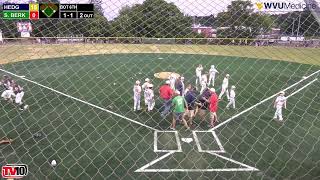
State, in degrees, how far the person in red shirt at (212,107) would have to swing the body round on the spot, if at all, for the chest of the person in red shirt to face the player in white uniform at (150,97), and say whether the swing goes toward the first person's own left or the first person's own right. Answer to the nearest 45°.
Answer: approximately 45° to the first person's own right

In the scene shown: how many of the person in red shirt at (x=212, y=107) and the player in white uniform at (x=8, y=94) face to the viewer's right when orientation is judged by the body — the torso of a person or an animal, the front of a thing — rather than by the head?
1

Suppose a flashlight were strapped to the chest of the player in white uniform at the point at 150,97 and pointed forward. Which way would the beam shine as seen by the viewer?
to the viewer's right

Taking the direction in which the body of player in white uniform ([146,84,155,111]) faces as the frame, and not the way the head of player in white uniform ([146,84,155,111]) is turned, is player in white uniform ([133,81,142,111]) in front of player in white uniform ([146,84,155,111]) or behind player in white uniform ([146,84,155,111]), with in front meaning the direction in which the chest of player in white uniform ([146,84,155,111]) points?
behind

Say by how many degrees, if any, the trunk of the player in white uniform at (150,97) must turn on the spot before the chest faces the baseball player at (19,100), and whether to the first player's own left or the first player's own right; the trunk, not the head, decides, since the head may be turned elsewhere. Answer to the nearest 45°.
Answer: approximately 180°

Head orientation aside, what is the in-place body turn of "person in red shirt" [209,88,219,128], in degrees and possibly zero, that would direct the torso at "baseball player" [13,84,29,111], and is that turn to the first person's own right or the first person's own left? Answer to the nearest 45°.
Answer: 0° — they already face them

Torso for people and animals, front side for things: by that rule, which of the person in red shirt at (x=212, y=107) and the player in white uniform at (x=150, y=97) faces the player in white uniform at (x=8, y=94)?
the person in red shirt

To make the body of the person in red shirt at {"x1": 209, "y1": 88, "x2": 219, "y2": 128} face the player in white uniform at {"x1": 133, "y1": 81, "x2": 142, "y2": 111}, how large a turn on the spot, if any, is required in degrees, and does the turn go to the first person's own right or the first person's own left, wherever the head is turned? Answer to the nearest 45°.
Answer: approximately 45° to the first person's own right

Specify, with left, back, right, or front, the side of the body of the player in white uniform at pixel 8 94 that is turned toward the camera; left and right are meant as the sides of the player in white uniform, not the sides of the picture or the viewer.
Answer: right

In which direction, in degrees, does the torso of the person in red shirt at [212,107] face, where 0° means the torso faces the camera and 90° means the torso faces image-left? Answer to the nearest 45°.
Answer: approximately 90°

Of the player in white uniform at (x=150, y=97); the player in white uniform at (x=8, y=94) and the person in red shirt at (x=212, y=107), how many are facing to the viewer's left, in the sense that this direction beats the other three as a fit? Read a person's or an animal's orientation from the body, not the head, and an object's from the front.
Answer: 1

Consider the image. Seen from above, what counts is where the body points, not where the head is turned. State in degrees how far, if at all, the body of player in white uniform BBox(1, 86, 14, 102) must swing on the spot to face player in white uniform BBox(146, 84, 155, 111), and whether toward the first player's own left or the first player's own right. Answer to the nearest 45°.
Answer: approximately 45° to the first player's own right
